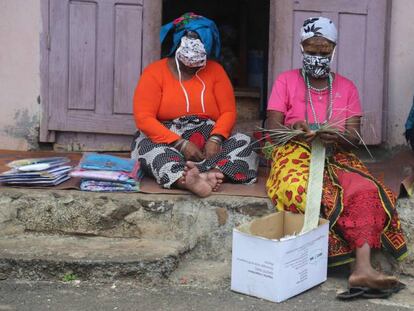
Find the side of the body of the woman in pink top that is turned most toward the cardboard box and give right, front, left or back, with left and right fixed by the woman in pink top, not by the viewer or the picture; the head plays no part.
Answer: front

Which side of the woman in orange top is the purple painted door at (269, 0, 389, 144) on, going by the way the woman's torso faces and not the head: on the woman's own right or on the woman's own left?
on the woman's own left

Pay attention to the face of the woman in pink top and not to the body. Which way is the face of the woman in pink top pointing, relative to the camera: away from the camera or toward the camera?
toward the camera

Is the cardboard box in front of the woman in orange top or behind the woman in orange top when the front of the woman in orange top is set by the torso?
in front

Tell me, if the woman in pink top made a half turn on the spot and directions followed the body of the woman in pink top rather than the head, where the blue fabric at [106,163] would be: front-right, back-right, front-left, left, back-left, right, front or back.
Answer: left

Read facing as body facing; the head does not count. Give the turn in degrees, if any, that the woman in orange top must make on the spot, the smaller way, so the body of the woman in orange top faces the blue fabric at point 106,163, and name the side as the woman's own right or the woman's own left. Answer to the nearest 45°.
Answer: approximately 45° to the woman's own right

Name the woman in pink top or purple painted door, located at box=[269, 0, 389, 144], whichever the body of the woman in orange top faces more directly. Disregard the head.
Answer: the woman in pink top

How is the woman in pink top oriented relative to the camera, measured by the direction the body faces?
toward the camera

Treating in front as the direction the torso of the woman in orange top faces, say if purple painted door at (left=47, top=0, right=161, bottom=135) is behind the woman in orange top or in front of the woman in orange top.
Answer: behind

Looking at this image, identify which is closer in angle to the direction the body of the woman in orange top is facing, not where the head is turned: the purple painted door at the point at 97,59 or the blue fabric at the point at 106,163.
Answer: the blue fabric

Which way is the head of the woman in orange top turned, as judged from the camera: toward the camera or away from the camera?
toward the camera

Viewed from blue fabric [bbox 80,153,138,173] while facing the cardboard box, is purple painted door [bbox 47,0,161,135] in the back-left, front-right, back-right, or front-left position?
back-left

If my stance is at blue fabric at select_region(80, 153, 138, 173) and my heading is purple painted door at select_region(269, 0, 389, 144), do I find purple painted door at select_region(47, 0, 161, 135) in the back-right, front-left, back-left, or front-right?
front-left

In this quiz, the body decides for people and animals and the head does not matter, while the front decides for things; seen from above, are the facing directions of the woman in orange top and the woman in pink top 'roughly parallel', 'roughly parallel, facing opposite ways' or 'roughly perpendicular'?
roughly parallel

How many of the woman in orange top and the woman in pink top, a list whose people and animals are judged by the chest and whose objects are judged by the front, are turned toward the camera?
2
